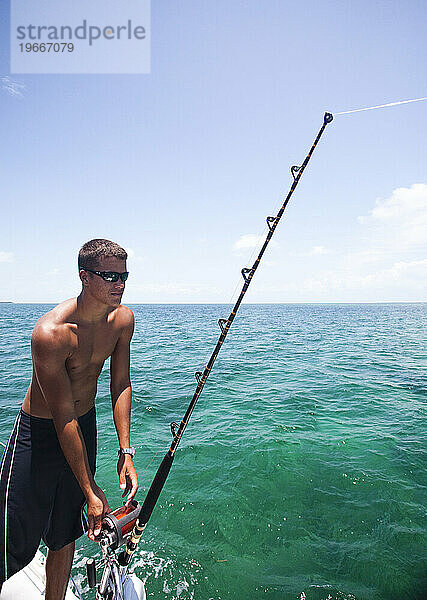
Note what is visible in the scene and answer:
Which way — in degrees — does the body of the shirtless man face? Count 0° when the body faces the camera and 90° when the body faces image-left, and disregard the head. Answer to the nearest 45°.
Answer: approximately 315°
